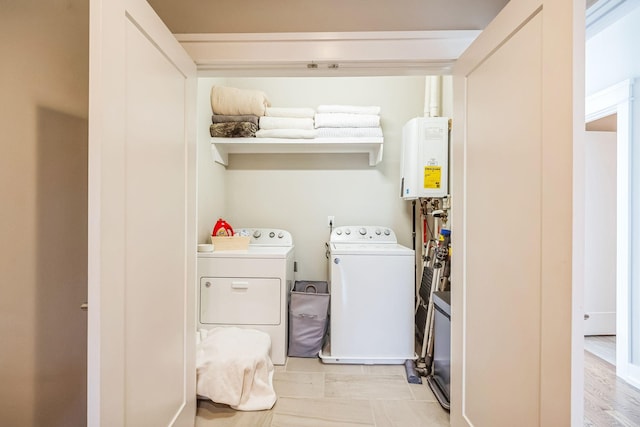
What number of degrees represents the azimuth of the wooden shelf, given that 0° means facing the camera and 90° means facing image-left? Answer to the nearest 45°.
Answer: approximately 0°

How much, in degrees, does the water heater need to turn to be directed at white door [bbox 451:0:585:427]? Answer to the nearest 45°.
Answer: approximately 90° to its left

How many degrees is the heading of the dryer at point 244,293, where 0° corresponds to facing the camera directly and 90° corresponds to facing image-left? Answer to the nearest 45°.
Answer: approximately 0°
